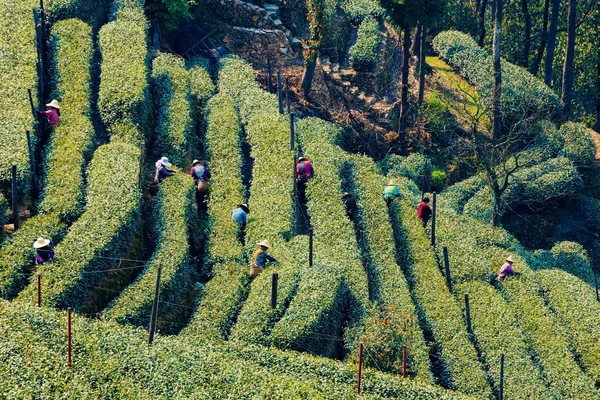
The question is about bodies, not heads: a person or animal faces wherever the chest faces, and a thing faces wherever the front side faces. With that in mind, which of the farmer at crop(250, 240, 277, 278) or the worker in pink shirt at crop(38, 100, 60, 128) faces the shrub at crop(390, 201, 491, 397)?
the farmer

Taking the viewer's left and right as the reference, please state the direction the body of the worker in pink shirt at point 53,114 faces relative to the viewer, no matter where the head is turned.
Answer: facing to the left of the viewer

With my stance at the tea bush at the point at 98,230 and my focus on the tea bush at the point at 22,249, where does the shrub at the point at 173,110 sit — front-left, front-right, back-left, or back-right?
back-right

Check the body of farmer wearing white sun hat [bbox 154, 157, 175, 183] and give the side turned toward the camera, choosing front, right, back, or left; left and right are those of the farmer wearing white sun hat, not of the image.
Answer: right

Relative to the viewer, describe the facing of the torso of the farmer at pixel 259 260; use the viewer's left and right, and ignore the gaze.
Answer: facing to the right of the viewer

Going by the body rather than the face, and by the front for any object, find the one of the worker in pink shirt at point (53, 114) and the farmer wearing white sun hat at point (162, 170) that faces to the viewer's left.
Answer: the worker in pink shirt

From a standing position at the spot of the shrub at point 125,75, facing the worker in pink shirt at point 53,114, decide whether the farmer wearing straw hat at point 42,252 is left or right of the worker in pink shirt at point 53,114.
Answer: left

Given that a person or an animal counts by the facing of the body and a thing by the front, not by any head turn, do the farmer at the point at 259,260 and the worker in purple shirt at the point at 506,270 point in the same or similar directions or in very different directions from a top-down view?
same or similar directions
